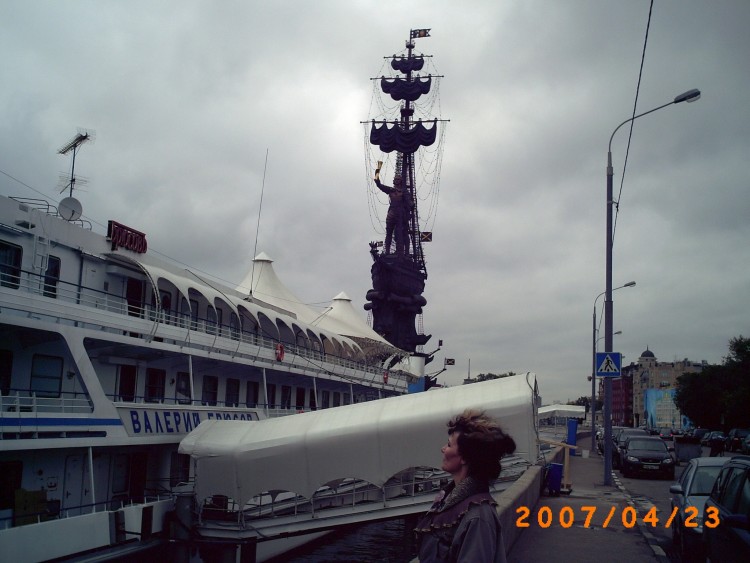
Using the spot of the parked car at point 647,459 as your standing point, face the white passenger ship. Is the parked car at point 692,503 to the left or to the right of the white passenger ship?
left

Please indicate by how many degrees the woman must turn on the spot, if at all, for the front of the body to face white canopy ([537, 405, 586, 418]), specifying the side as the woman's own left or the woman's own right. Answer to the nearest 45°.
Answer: approximately 90° to the woman's own right

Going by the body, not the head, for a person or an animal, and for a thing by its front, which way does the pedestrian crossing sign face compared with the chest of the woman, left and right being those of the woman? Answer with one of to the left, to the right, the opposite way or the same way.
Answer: to the left

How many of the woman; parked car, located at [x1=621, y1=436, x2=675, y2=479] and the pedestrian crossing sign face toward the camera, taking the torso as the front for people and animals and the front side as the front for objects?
2

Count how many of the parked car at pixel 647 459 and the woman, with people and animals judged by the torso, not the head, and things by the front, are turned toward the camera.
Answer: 1

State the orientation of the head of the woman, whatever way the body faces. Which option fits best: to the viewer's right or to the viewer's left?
to the viewer's left

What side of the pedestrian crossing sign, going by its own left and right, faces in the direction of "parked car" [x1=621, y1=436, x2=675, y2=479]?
back

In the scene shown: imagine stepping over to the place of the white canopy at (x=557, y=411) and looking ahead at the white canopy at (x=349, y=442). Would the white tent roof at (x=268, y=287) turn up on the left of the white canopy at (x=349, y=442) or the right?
right

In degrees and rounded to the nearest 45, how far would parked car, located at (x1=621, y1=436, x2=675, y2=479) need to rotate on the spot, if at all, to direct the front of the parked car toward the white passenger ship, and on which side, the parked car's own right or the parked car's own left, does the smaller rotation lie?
approximately 45° to the parked car's own right
